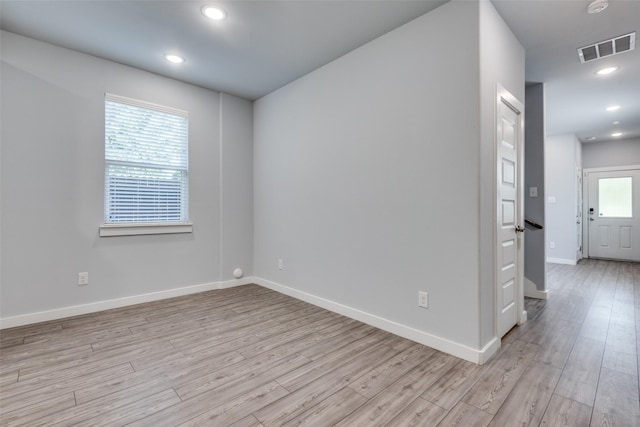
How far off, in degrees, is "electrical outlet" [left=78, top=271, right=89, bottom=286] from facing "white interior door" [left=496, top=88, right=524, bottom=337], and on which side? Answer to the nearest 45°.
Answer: approximately 45° to its left

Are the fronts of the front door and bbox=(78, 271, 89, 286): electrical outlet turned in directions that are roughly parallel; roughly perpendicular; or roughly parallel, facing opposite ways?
roughly perpendicular

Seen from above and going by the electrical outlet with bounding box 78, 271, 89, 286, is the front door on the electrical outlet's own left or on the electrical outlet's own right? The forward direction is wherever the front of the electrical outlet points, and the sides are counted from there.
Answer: on the electrical outlet's own left

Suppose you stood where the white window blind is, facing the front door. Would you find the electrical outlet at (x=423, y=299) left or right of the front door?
right

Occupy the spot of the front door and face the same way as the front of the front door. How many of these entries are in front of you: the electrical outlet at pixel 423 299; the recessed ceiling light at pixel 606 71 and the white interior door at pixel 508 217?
3

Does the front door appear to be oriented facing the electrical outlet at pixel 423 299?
yes

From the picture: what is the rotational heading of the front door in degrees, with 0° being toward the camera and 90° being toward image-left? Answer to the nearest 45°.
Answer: approximately 0°
